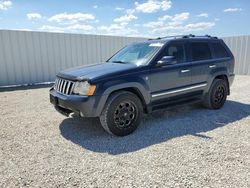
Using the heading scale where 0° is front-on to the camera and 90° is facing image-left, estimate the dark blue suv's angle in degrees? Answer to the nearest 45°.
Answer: approximately 45°
